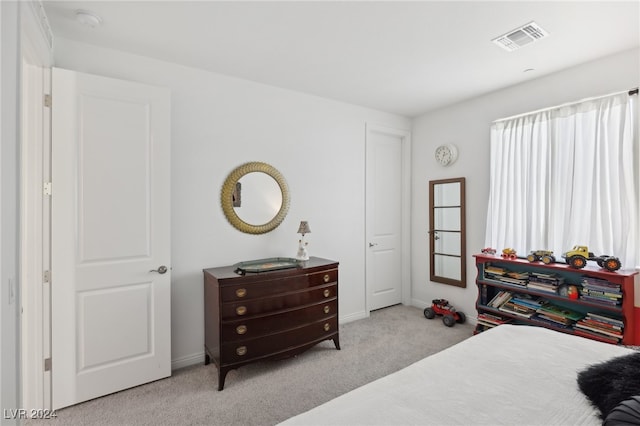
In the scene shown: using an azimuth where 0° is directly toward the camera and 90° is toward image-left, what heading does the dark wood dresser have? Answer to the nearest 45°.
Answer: approximately 315°

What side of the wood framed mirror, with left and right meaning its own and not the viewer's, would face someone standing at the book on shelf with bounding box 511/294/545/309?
left

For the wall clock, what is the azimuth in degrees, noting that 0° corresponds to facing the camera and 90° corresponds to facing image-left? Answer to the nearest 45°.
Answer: approximately 45°

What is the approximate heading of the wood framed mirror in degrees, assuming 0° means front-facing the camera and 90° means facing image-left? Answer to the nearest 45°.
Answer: approximately 45°

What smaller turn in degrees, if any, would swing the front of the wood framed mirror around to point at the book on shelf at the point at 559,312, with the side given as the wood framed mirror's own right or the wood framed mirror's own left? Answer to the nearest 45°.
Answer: approximately 90° to the wood framed mirror's own left

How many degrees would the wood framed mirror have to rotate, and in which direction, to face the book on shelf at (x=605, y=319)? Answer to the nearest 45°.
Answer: approximately 90° to its left

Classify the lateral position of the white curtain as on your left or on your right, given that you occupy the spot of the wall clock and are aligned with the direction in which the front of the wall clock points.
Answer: on your left

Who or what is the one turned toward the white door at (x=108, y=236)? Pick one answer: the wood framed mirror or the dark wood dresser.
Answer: the wood framed mirror

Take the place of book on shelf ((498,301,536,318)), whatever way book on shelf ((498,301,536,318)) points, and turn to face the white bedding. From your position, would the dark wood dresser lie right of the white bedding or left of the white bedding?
right
